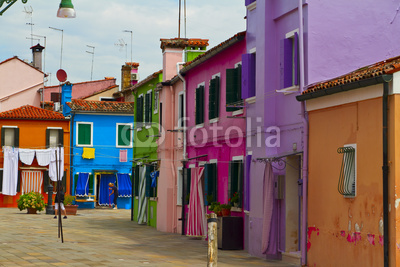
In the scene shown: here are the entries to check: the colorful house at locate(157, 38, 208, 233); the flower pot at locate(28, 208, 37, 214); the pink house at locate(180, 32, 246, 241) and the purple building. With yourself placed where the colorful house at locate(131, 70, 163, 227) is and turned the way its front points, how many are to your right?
1

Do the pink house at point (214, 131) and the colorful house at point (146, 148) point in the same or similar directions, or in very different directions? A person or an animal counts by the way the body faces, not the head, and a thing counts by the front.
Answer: same or similar directions

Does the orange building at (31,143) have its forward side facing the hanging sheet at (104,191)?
no

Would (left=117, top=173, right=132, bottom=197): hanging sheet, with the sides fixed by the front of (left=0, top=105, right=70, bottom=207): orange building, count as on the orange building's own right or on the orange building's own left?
on the orange building's own left

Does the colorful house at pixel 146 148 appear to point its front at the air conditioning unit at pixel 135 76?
no

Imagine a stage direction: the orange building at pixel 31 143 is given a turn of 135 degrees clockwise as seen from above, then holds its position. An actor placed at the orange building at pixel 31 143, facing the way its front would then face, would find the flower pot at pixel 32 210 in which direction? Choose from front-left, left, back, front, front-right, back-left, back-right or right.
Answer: back-left

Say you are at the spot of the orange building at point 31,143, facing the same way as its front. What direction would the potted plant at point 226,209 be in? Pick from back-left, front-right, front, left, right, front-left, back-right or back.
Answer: front

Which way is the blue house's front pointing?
toward the camera

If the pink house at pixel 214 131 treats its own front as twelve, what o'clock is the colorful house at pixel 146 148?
The colorful house is roughly at 4 o'clock from the pink house.

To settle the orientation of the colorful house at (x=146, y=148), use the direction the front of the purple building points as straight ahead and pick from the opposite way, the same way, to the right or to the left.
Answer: the same way

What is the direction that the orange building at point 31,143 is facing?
toward the camera

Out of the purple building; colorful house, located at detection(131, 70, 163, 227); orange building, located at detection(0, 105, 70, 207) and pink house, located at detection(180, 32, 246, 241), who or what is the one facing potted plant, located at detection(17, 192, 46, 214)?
the orange building

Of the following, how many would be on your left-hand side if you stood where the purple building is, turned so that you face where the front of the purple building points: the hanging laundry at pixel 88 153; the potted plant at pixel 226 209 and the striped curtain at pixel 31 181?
0

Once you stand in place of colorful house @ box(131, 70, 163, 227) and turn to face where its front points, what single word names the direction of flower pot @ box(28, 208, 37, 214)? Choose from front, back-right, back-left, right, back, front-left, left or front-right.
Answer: right

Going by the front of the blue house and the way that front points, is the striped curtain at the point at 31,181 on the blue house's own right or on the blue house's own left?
on the blue house's own right

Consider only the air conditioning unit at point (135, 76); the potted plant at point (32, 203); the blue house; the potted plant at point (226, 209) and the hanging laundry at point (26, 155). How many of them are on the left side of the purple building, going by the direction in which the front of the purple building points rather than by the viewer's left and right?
0

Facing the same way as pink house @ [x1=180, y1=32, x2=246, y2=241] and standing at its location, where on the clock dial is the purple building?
The purple building is roughly at 10 o'clock from the pink house.
